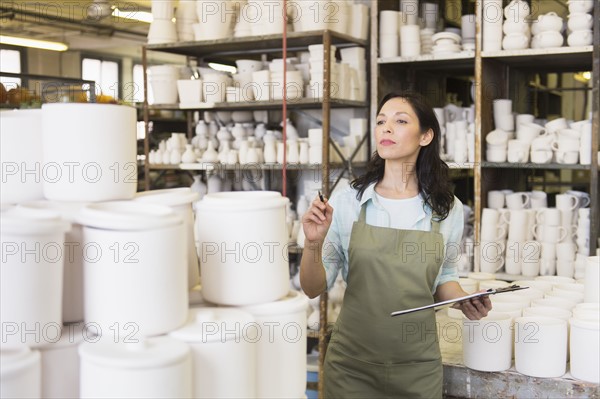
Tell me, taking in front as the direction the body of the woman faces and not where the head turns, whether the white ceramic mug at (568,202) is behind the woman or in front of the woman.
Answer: behind

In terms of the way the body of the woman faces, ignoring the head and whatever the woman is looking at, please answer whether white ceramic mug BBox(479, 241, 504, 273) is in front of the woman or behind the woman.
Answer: behind

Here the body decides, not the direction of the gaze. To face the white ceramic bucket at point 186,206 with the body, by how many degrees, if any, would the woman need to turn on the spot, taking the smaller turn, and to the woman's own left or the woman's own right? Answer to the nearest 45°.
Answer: approximately 45° to the woman's own right

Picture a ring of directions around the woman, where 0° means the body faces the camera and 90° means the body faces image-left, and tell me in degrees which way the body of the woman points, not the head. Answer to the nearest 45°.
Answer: approximately 0°

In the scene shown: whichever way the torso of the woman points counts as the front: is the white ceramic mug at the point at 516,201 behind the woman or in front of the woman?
behind

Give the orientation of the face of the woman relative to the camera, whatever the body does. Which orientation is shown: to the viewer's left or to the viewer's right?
to the viewer's left

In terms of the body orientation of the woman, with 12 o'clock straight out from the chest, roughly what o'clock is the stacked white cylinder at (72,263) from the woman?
The stacked white cylinder is roughly at 1 o'clock from the woman.

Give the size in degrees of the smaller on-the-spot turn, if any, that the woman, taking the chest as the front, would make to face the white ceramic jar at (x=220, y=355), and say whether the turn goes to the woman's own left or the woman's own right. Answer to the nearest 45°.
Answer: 0° — they already face it
